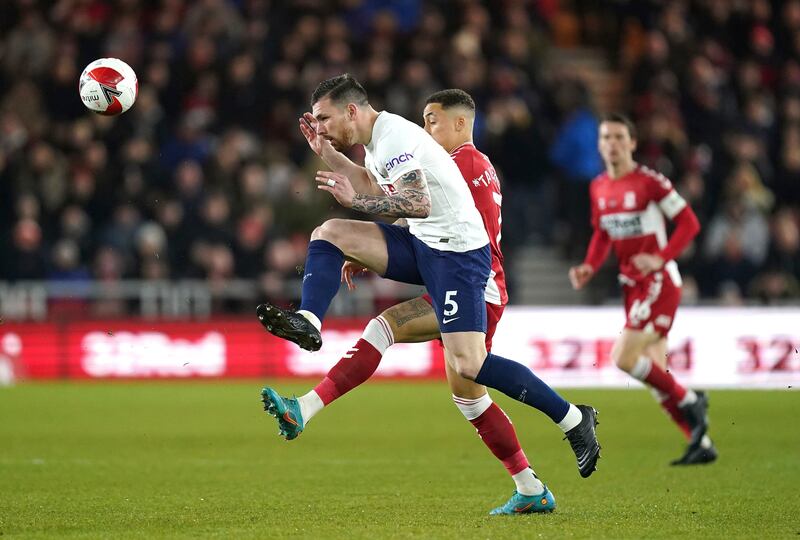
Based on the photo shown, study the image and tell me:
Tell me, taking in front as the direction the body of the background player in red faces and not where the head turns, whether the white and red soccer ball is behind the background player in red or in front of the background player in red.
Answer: in front

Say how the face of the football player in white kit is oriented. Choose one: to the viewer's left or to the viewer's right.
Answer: to the viewer's left

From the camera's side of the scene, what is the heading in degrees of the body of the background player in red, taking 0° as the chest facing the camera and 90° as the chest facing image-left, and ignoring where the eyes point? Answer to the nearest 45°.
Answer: approximately 45°

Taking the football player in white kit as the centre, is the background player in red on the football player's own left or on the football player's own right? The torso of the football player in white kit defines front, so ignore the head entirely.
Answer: on the football player's own right

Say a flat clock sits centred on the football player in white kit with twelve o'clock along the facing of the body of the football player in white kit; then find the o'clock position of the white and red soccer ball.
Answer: The white and red soccer ball is roughly at 1 o'clock from the football player in white kit.

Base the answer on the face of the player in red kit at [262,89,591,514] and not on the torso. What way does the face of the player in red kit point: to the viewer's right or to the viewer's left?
to the viewer's left

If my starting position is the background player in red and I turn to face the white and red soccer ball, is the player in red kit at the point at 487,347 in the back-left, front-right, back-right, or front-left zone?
front-left

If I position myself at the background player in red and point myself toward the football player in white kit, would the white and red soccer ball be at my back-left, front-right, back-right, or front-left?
front-right

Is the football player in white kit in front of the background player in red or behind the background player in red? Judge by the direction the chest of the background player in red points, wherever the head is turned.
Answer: in front

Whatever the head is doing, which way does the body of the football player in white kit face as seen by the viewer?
to the viewer's left

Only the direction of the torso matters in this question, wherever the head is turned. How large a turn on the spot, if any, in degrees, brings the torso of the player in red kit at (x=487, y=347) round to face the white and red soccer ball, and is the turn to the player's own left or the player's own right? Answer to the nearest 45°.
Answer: approximately 45° to the player's own left

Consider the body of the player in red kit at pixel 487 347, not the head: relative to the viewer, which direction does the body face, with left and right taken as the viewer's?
facing to the left of the viewer
